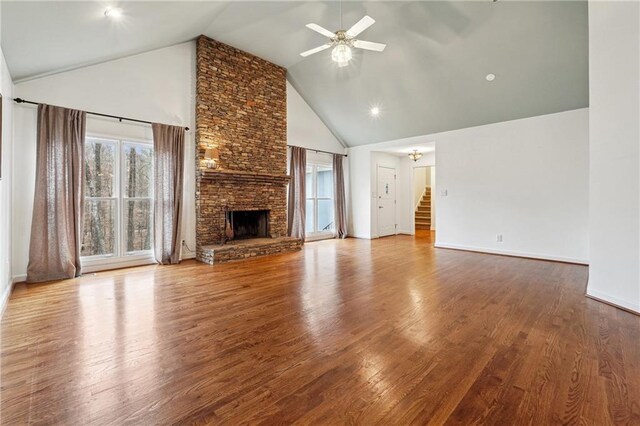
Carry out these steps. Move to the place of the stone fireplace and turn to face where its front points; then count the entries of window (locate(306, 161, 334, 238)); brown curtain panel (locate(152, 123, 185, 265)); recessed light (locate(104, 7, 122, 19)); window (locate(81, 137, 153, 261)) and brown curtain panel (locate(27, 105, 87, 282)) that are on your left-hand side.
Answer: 1

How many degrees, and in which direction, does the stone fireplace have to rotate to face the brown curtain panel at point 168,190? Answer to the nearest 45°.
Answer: approximately 90° to its right

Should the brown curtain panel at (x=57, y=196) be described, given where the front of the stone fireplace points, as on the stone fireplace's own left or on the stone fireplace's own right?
on the stone fireplace's own right

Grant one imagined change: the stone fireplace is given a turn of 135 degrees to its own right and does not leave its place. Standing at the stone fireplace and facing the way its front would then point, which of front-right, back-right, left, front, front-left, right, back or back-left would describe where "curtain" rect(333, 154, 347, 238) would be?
back-right

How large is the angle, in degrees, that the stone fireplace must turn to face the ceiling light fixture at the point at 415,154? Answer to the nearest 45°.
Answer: approximately 45° to its left

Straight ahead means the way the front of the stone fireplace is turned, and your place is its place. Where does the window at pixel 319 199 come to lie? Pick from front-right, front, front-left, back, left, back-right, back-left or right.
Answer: left

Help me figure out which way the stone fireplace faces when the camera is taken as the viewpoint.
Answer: facing the viewer and to the right of the viewer

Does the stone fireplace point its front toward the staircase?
no

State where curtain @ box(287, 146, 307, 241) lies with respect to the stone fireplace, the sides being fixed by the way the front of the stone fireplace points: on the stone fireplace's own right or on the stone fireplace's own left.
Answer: on the stone fireplace's own left

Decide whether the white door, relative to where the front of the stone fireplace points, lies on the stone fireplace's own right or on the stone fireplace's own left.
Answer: on the stone fireplace's own left
